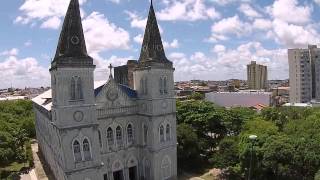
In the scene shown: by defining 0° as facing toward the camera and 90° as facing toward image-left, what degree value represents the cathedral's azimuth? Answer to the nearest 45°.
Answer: approximately 315°
